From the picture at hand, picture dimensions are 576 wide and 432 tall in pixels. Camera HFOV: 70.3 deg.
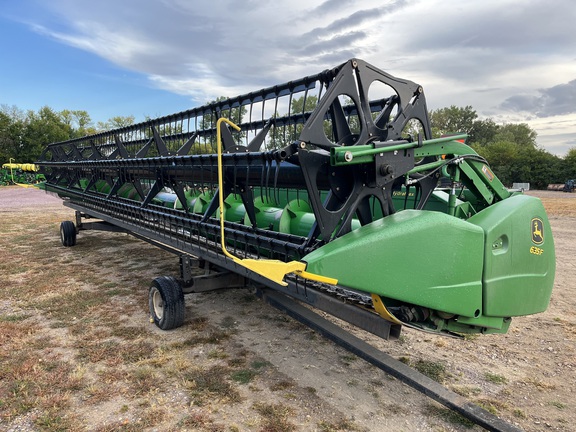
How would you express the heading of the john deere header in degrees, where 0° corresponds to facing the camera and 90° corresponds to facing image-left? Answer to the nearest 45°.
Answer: approximately 45°

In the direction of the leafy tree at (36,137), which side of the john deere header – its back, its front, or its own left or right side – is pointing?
right
